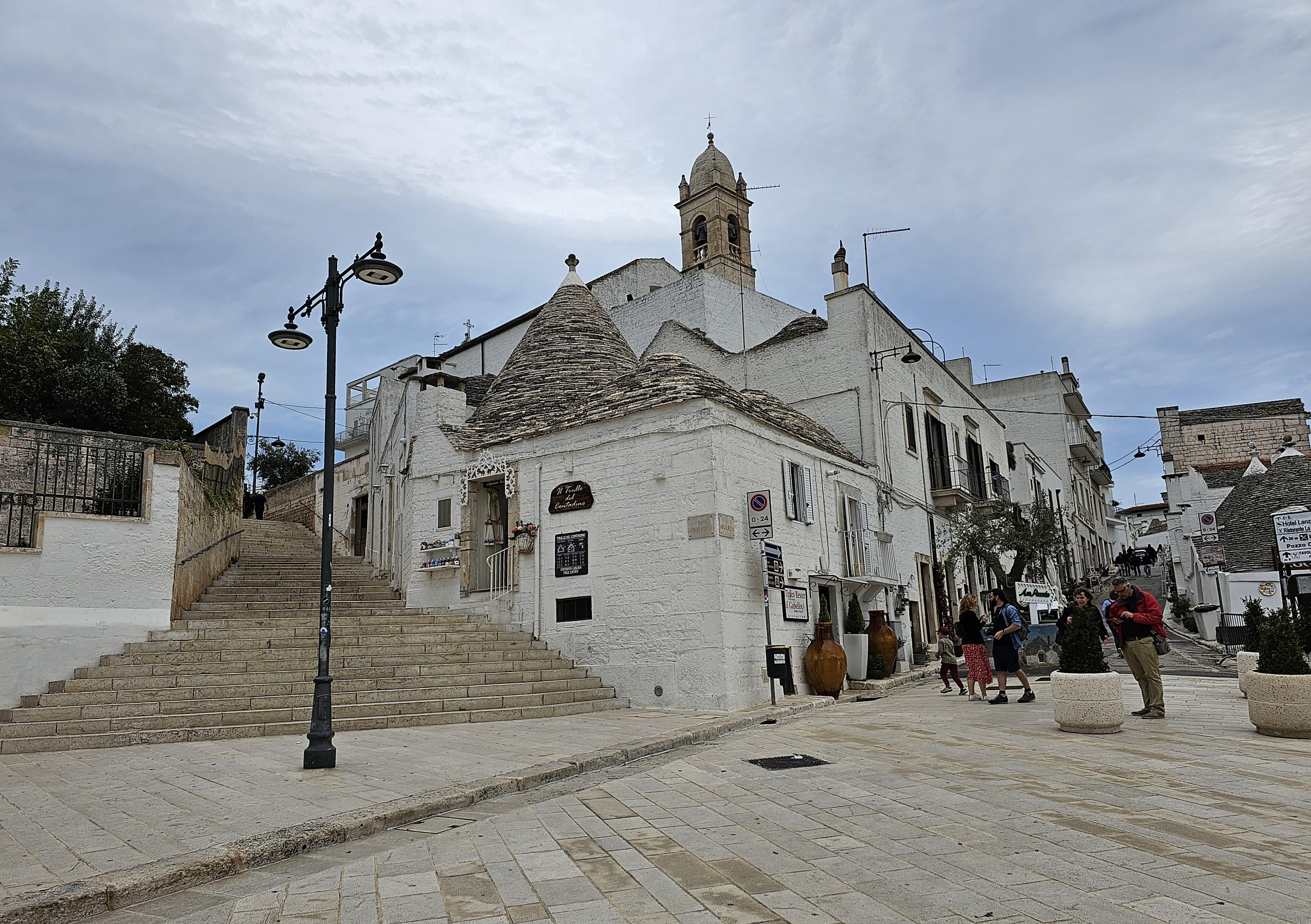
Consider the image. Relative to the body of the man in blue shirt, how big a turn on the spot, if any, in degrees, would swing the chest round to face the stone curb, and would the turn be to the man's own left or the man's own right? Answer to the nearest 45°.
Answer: approximately 45° to the man's own left

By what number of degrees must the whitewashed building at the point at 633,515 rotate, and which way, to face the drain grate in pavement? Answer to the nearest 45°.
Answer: approximately 45° to its left

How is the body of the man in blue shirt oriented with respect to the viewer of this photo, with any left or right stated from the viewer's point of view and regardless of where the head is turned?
facing to the left of the viewer

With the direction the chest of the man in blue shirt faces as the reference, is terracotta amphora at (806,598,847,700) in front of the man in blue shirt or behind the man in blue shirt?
in front

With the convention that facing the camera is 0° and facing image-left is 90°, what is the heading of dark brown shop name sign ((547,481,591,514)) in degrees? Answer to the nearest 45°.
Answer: approximately 0°

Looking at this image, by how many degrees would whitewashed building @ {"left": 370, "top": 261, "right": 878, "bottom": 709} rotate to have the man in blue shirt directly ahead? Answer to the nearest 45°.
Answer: approximately 90° to its left

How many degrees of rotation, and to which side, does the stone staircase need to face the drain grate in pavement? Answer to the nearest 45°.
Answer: approximately 45° to its left

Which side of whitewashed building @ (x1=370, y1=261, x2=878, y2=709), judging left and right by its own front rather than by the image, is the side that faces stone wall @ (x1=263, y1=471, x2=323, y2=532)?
right

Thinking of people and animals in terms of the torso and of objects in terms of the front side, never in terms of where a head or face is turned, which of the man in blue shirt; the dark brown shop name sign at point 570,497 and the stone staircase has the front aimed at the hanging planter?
the man in blue shirt

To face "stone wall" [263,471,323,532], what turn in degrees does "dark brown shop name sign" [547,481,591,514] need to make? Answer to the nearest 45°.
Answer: approximately 135° to its right

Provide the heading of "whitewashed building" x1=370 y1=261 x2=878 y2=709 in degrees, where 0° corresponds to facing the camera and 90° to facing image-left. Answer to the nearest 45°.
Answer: approximately 45°
